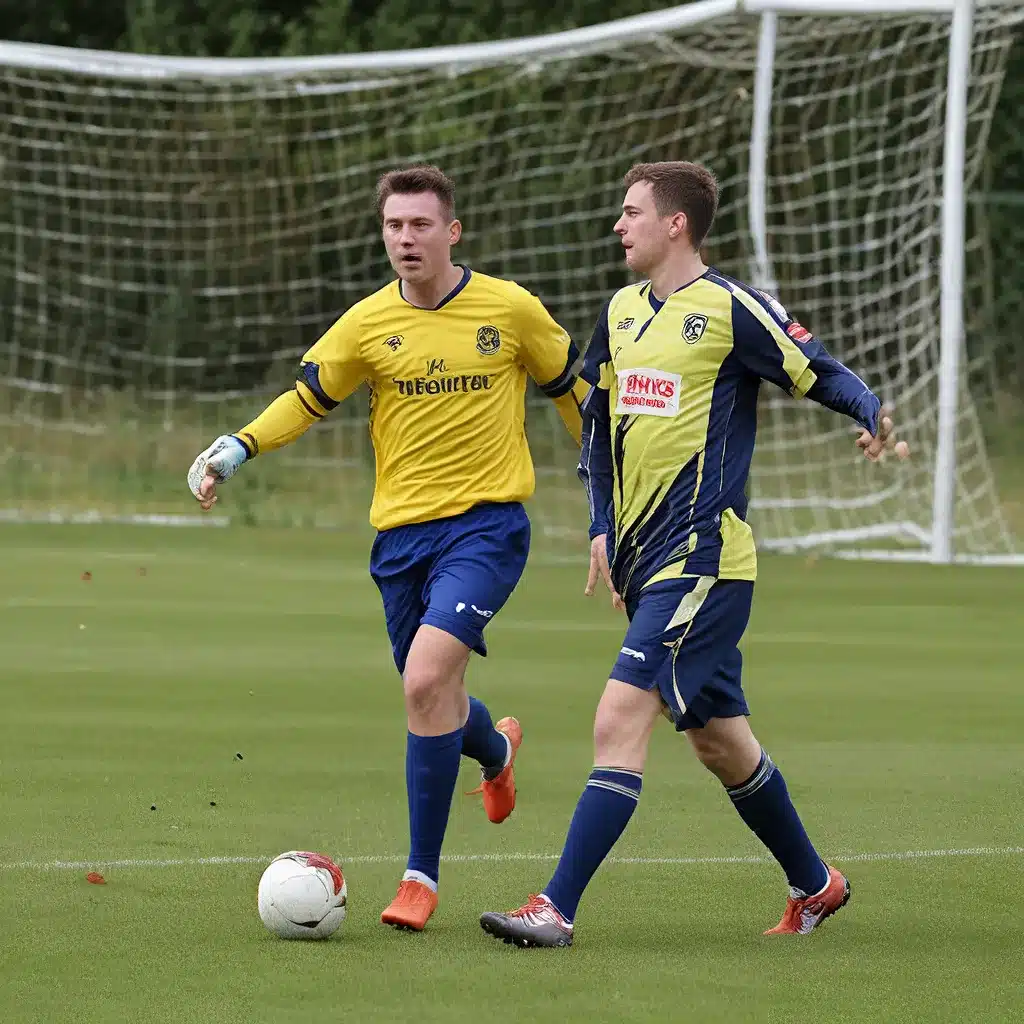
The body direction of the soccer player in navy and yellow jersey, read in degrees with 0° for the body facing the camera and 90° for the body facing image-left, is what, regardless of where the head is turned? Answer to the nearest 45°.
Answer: approximately 45°

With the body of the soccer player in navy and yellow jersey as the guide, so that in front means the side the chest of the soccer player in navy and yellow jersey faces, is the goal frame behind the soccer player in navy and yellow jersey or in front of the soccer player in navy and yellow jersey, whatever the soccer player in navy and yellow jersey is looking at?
behind

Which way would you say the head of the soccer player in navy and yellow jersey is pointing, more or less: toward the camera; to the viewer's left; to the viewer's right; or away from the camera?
to the viewer's left

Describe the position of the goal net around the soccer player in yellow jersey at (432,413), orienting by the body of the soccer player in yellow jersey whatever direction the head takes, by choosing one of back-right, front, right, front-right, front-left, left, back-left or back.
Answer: back

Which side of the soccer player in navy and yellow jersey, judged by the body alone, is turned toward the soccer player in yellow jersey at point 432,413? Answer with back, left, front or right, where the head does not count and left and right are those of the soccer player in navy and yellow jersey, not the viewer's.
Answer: right
